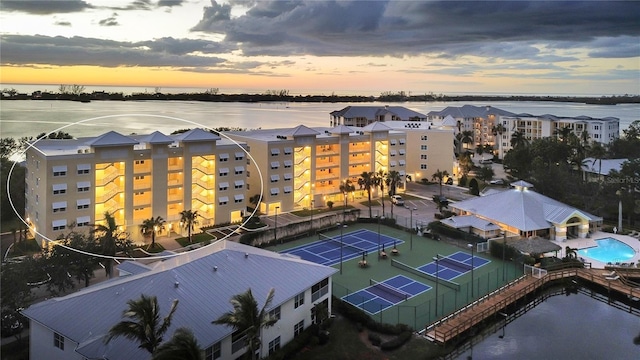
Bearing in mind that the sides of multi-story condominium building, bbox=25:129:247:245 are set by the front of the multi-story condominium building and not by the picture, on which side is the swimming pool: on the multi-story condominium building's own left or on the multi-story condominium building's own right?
on the multi-story condominium building's own left

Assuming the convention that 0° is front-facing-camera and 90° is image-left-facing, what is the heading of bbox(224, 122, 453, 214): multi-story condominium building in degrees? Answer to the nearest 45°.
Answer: approximately 315°

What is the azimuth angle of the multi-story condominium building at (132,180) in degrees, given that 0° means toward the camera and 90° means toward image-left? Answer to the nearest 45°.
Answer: approximately 0°

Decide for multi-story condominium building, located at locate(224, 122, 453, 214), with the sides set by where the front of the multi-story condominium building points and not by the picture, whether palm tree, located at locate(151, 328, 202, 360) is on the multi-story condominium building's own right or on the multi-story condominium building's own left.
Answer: on the multi-story condominium building's own right
